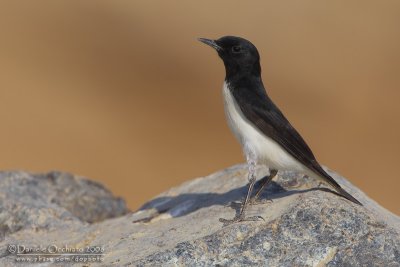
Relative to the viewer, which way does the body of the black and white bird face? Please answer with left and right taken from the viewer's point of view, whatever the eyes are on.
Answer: facing to the left of the viewer
